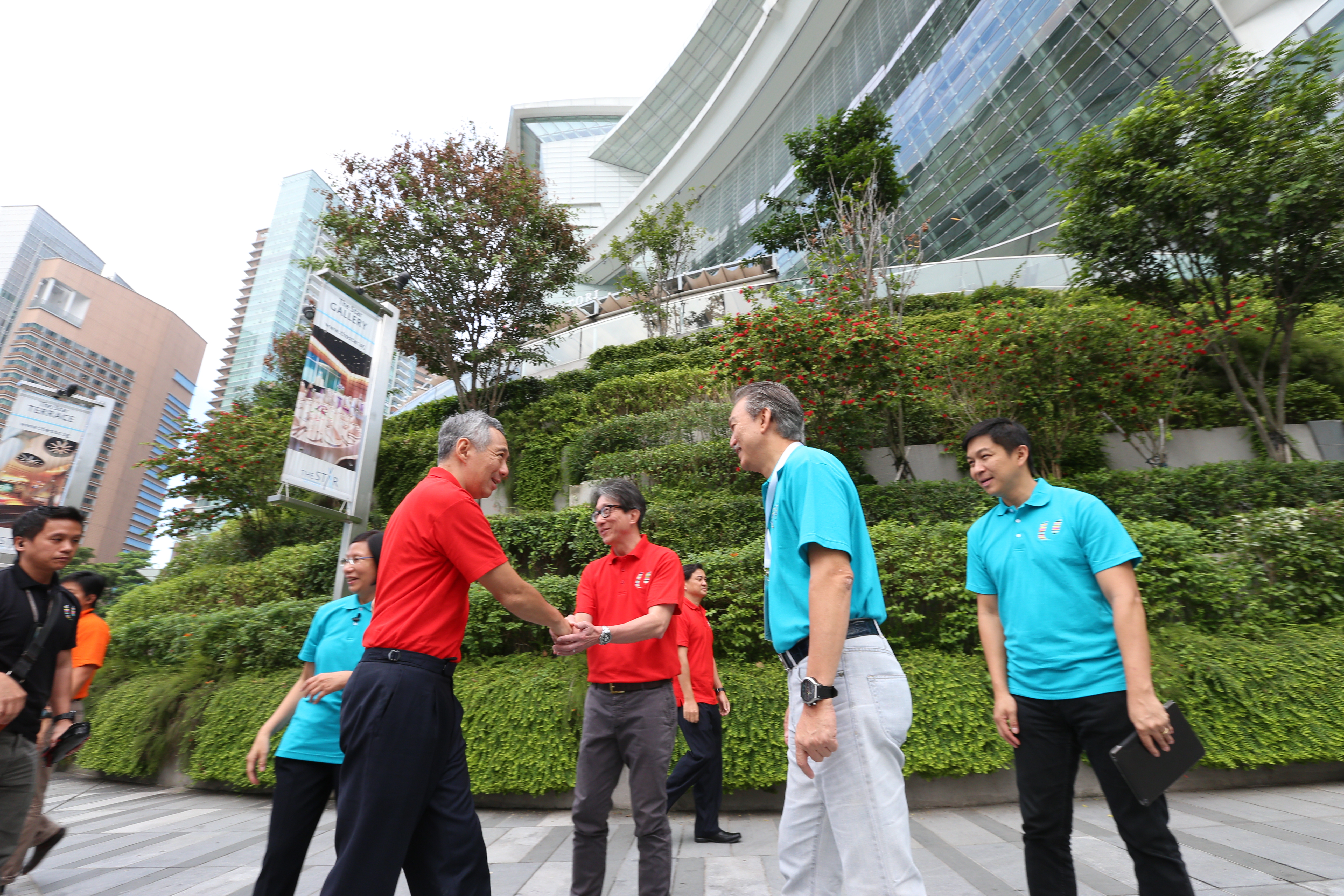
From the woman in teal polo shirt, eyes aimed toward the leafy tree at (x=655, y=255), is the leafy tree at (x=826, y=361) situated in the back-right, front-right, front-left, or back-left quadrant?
front-right

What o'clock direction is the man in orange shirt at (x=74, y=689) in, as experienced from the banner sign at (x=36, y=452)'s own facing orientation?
The man in orange shirt is roughly at 12 o'clock from the banner sign.

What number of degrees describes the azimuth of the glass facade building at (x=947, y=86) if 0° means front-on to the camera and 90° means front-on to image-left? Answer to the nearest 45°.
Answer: approximately 45°

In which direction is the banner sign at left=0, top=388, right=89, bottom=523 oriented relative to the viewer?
toward the camera

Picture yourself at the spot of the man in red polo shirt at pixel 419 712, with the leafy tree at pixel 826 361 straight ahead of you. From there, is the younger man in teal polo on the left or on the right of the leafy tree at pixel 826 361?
right

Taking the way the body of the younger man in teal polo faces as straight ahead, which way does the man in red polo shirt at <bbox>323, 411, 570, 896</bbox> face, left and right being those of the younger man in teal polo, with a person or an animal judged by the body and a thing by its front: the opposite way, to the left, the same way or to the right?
the opposite way

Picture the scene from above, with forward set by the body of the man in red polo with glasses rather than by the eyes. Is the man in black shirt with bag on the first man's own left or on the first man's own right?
on the first man's own right

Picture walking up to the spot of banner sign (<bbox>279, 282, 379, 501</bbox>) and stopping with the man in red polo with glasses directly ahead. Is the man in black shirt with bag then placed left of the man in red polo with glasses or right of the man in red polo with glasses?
right

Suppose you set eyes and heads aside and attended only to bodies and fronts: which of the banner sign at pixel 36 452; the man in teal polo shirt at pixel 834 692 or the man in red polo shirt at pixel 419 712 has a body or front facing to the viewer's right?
the man in red polo shirt

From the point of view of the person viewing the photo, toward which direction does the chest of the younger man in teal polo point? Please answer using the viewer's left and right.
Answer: facing the viewer and to the left of the viewer

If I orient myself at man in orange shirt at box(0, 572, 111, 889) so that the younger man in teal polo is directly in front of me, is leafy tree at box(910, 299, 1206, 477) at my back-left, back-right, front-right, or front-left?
front-left

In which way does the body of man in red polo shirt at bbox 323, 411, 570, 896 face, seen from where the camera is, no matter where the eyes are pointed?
to the viewer's right

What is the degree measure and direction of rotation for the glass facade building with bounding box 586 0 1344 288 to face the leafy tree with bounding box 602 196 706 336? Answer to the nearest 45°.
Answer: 0° — it already faces it

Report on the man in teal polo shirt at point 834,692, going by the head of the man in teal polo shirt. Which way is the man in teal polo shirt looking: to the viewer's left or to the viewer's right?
to the viewer's left

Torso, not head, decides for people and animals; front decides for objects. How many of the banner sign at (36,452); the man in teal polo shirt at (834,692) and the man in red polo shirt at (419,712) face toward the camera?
1

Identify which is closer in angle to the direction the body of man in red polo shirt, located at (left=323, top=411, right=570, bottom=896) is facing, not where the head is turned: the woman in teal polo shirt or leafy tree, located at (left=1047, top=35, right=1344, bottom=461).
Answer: the leafy tree

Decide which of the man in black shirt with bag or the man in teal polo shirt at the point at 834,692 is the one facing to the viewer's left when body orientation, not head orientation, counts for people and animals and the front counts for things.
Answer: the man in teal polo shirt

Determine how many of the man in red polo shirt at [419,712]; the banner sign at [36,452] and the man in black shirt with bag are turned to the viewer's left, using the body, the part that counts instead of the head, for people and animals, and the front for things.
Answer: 0

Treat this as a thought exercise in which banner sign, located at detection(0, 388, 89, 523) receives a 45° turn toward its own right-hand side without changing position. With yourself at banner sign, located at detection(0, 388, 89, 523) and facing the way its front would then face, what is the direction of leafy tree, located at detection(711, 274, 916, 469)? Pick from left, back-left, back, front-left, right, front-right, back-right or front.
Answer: left

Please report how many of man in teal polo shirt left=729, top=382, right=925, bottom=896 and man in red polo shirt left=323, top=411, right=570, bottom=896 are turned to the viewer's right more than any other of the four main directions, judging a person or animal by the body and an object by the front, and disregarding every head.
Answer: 1

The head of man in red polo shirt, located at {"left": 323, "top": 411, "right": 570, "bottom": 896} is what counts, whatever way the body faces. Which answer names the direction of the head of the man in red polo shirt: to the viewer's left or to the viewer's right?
to the viewer's right
